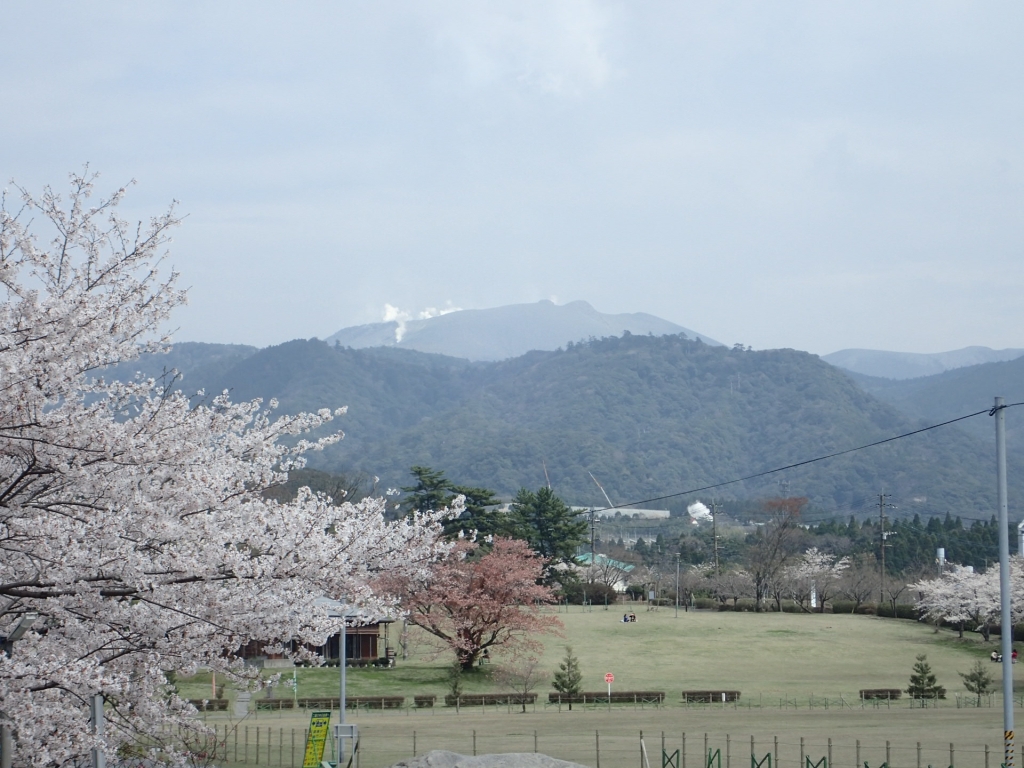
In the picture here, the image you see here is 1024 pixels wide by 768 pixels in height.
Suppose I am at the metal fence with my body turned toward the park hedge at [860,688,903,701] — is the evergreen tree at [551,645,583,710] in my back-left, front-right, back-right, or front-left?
front-left

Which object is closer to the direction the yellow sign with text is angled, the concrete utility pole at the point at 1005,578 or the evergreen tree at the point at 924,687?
the concrete utility pole

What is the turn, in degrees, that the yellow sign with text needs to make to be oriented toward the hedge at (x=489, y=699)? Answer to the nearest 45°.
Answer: approximately 180°

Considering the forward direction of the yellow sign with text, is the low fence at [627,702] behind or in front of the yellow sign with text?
behind

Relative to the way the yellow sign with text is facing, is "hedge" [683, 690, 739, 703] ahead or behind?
behind

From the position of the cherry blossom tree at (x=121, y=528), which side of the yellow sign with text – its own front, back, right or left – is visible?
front

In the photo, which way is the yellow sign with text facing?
toward the camera

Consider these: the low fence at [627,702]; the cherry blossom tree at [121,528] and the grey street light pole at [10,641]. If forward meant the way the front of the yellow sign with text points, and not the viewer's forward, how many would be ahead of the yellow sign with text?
2

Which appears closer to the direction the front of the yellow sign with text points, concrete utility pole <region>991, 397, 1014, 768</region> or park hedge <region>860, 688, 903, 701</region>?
the concrete utility pole

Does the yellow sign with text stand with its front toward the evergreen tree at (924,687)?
no

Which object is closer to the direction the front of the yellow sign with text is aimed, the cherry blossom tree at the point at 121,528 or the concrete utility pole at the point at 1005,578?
the cherry blossom tree

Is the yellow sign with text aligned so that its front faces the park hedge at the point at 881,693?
no
